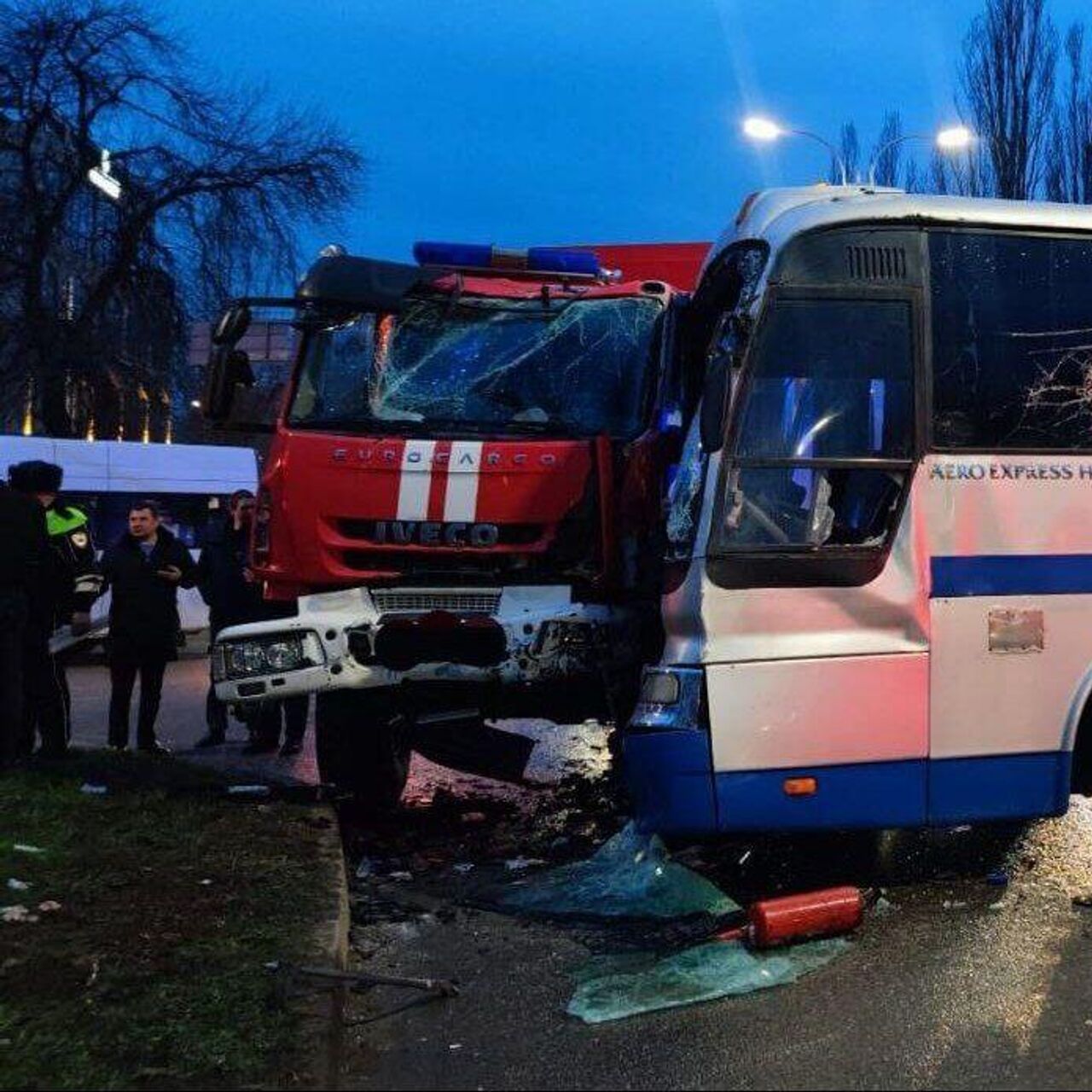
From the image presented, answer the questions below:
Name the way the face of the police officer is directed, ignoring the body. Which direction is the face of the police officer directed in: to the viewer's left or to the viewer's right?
to the viewer's right

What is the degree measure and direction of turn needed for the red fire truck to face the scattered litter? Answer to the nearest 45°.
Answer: approximately 45° to its right

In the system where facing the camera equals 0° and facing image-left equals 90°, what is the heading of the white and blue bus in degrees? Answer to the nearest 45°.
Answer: approximately 90°

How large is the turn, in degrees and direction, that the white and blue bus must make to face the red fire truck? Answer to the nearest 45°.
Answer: approximately 45° to its right

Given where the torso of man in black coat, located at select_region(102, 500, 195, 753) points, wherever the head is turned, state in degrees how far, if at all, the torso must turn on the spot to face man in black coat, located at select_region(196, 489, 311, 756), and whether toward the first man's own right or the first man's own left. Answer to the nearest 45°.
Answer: approximately 135° to the first man's own left

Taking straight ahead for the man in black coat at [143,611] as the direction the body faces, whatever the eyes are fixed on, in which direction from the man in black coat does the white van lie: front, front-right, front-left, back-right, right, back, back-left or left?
back

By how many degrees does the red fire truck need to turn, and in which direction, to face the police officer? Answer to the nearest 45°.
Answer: approximately 135° to its right
